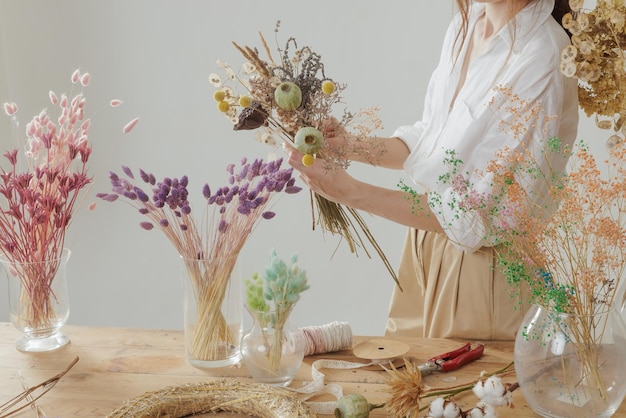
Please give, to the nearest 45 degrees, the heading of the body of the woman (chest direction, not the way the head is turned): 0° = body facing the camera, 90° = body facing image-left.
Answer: approximately 45°

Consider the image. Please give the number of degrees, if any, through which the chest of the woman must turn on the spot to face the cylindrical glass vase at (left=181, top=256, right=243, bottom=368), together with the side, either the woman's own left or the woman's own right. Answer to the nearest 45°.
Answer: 0° — they already face it

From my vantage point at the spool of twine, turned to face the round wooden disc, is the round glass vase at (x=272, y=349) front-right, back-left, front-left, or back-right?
back-right

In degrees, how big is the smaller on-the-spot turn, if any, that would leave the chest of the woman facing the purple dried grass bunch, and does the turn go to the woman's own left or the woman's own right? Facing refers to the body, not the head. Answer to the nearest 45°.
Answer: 0° — they already face it

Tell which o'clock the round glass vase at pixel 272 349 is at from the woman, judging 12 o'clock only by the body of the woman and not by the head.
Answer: The round glass vase is roughly at 12 o'clock from the woman.
